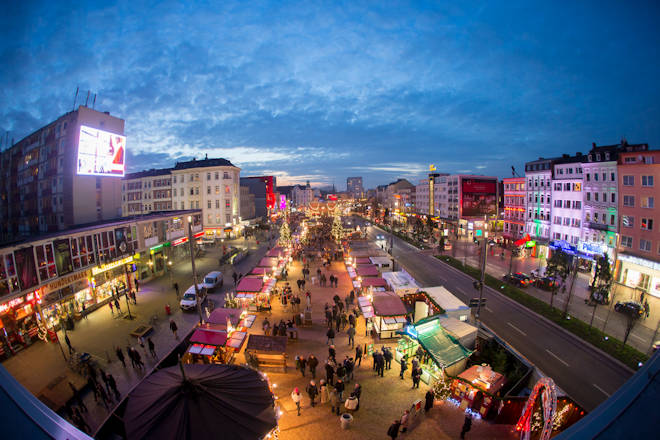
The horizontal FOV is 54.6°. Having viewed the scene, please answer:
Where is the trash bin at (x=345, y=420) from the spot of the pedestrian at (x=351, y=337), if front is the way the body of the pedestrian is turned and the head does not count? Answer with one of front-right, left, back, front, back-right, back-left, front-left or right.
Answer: back

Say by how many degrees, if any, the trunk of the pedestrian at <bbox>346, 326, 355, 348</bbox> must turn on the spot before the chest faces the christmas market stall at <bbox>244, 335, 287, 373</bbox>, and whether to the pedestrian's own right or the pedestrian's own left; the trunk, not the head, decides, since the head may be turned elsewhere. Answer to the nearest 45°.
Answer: approximately 135° to the pedestrian's own left

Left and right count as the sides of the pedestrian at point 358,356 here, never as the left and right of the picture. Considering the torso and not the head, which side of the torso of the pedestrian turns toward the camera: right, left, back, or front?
back

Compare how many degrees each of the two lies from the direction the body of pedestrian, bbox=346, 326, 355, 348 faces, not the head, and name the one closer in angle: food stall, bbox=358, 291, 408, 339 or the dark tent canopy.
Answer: the food stall

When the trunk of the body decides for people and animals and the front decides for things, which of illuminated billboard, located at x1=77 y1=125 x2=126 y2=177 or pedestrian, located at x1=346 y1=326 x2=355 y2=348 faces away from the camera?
the pedestrian

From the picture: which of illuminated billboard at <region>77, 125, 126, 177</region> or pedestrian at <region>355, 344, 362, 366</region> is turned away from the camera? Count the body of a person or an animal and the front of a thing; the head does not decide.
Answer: the pedestrian

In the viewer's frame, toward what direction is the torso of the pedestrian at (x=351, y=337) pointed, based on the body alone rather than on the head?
away from the camera

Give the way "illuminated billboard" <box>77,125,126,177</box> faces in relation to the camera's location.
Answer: facing the viewer and to the right of the viewer

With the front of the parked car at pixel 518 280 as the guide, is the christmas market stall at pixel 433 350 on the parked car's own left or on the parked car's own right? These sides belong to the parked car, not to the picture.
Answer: on the parked car's own left
